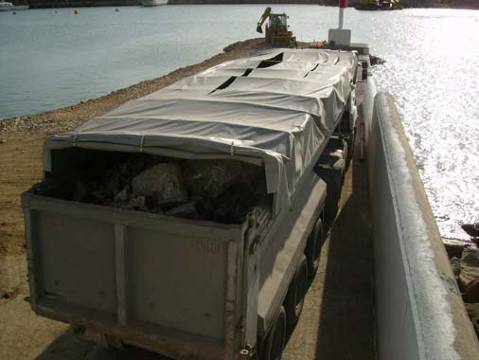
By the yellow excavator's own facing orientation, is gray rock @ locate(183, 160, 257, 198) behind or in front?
in front

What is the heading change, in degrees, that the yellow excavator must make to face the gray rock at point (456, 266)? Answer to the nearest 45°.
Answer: approximately 45° to its left

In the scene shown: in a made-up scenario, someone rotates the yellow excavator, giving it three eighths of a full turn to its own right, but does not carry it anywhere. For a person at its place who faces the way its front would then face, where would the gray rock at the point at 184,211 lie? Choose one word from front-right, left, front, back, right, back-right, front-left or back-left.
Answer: back

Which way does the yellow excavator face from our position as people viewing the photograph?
facing the viewer and to the left of the viewer

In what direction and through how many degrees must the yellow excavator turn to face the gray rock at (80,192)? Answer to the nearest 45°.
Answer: approximately 45° to its left

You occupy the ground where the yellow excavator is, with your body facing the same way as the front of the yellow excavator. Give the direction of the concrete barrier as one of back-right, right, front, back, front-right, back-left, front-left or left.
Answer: front-left

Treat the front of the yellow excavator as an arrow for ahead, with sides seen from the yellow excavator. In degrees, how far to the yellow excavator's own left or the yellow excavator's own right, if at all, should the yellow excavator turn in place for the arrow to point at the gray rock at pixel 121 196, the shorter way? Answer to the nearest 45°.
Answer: approximately 45° to the yellow excavator's own left

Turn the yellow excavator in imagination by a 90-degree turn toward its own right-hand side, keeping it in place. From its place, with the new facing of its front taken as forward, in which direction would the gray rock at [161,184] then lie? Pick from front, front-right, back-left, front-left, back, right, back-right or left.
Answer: back-left
